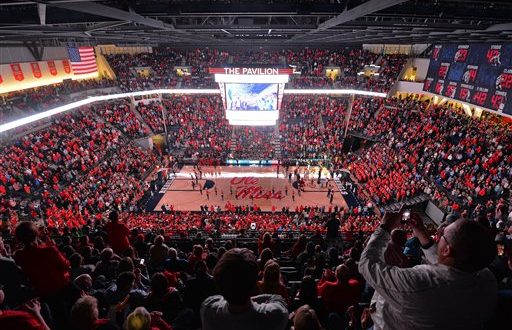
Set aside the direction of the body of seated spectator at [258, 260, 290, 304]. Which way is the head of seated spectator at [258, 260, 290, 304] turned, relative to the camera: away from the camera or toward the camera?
away from the camera

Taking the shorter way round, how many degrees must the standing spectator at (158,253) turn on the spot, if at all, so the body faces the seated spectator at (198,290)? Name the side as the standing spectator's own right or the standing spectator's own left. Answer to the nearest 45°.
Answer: approximately 180°

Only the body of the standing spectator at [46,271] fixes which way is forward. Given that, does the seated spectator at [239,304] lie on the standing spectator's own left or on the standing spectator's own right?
on the standing spectator's own right

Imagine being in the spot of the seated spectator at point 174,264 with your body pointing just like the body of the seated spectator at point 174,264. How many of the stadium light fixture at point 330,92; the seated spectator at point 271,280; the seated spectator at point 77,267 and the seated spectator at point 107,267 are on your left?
2

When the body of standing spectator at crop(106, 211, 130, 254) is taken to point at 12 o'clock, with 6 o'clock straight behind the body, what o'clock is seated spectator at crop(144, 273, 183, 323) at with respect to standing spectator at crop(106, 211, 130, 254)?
seated spectator at crop(144, 273, 183, 323) is roughly at 6 o'clock from standing spectator at crop(106, 211, 130, 254).

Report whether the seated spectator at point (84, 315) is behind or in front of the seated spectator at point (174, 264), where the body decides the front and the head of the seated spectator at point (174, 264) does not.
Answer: behind

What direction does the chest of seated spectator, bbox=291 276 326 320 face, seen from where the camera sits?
away from the camera

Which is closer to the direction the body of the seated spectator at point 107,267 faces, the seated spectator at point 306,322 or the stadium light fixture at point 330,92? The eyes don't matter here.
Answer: the stadium light fixture

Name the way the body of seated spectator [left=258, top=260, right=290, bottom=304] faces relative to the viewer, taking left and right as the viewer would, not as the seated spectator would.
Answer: facing away from the viewer

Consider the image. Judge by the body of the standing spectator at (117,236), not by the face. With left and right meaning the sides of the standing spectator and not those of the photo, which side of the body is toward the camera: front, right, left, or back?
back

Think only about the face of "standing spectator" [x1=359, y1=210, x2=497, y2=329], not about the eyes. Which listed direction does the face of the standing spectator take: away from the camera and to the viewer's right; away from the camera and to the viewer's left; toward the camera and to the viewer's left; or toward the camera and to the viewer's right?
away from the camera and to the viewer's left

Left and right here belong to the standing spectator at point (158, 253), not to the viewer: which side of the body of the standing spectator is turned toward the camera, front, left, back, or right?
back
